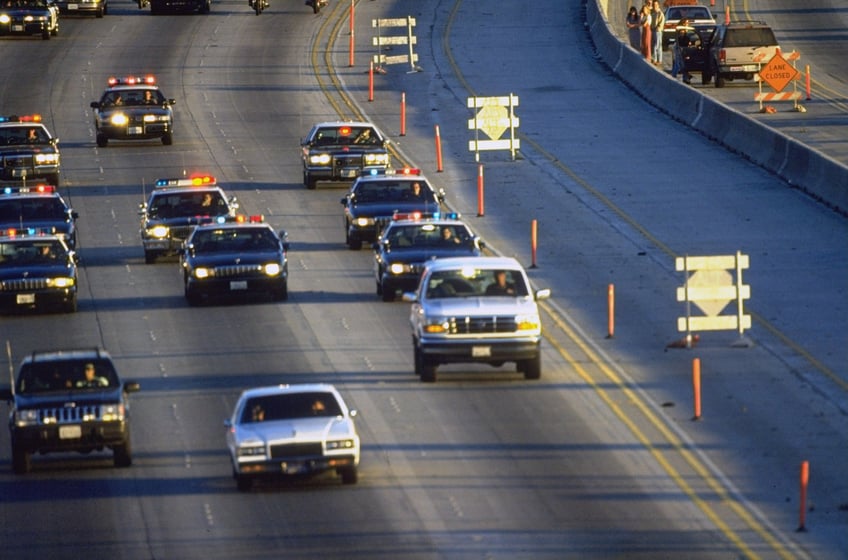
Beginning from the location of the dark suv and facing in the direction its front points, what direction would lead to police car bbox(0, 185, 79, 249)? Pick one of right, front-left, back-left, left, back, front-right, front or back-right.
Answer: back

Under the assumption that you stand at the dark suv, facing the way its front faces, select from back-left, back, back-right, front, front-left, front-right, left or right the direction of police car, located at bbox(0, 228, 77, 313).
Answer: back

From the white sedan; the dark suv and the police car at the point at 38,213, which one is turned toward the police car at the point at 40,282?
the police car at the point at 38,213

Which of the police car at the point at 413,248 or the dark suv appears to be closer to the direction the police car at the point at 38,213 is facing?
the dark suv

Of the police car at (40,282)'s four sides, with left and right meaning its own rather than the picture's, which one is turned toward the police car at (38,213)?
back

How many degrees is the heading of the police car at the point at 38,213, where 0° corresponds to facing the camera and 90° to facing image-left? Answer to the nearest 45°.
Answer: approximately 0°

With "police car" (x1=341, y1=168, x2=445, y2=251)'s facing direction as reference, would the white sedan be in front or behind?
in front

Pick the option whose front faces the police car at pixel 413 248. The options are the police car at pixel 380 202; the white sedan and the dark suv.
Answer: the police car at pixel 380 202

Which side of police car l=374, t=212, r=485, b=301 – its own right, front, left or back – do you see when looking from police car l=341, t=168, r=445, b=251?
back
